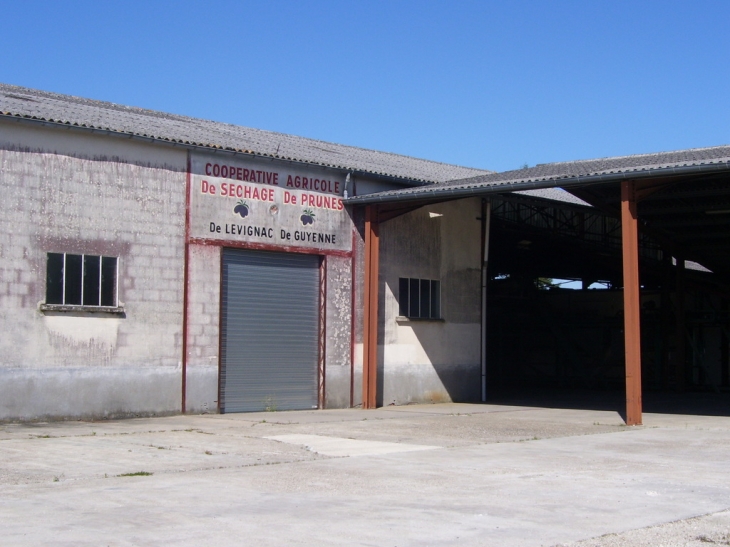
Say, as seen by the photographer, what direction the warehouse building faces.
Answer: facing the viewer and to the right of the viewer
